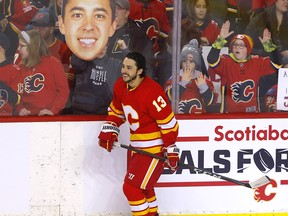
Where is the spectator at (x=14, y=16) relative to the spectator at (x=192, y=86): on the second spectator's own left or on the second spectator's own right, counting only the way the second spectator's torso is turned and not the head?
on the second spectator's own right

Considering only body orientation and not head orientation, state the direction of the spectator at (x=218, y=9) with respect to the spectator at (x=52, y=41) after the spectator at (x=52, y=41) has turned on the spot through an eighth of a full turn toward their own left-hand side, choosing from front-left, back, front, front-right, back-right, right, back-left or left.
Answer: left

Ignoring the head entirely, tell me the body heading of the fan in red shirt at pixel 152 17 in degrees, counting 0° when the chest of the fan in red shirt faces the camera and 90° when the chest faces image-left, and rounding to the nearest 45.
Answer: approximately 0°

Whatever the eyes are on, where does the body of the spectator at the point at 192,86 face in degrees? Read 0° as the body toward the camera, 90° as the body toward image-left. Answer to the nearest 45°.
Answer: approximately 0°

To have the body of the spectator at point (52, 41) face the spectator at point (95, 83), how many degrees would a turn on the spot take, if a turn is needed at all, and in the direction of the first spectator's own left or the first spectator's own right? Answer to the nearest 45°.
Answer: approximately 45° to the first spectator's own left

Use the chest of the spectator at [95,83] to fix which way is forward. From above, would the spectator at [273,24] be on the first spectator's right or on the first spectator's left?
on the first spectator's left
